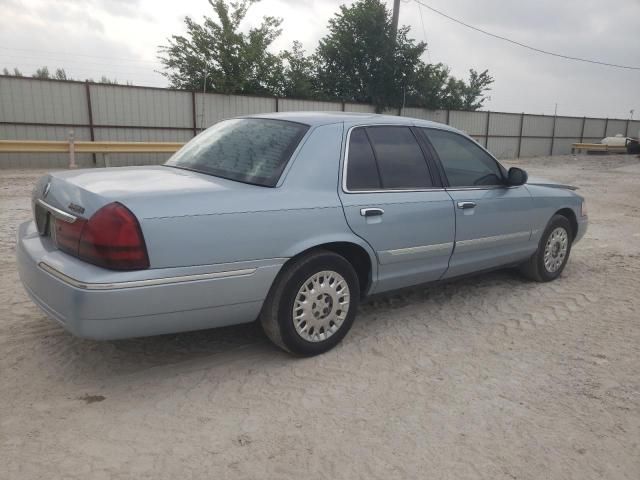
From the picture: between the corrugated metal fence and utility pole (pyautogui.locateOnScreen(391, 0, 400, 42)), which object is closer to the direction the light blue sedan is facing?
the utility pole

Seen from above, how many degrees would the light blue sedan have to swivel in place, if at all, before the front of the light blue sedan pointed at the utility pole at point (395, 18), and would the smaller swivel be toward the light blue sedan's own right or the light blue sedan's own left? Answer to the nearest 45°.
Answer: approximately 45° to the light blue sedan's own left

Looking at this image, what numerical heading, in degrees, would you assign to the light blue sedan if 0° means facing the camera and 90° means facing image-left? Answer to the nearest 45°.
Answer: approximately 225°

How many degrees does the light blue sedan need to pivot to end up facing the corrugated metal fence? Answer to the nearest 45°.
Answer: approximately 90° to its left

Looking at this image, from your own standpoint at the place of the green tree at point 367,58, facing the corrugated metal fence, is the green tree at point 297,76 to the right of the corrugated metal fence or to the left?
right

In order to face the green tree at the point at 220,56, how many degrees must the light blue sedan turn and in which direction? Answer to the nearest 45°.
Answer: approximately 45° to its left
